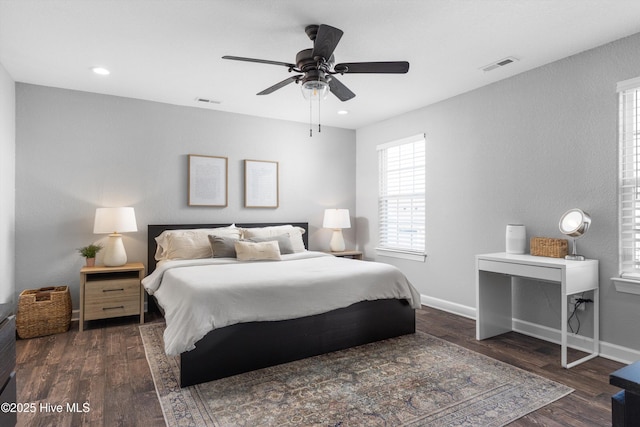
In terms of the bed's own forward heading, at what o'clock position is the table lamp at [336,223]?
The table lamp is roughly at 8 o'clock from the bed.

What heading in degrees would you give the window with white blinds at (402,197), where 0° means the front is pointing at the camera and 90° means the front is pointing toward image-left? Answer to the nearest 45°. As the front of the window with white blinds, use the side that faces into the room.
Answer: approximately 45°

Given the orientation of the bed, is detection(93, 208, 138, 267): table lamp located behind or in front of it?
behind

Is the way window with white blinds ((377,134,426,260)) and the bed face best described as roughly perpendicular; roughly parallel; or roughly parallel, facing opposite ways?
roughly perpendicular

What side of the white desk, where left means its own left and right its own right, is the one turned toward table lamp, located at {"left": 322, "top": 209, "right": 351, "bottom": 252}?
right

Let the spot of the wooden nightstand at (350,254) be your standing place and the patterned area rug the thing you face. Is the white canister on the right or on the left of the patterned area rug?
left

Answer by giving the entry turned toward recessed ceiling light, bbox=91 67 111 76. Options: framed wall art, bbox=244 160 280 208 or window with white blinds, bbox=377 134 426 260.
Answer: the window with white blinds

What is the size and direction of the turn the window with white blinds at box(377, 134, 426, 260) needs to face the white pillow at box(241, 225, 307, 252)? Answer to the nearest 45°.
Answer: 0° — it already faces it

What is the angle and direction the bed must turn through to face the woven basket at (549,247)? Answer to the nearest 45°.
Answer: approximately 45° to its left

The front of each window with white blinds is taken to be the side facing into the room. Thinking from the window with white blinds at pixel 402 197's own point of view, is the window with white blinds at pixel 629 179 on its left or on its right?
on its left

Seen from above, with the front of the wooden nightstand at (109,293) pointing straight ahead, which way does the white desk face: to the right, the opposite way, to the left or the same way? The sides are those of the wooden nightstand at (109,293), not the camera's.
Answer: to the right

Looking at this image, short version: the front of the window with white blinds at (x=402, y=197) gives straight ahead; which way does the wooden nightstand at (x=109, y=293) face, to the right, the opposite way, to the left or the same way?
to the left

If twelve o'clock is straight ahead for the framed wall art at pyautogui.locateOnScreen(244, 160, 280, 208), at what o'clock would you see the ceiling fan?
The ceiling fan is roughly at 1 o'clock from the framed wall art.

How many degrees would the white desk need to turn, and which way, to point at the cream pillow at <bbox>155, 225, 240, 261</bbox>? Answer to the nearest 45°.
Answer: approximately 45° to its right

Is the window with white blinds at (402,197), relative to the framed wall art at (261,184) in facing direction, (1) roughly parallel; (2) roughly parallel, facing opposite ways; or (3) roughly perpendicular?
roughly perpendicular
